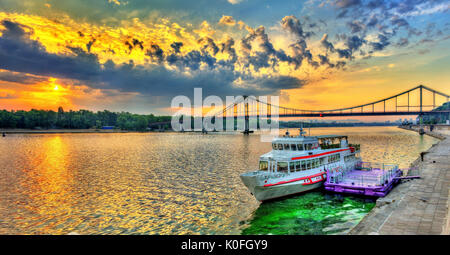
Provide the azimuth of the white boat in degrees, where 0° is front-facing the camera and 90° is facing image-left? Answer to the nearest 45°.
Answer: approximately 45°

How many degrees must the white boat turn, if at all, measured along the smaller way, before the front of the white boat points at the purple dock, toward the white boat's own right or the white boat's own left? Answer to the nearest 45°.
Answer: approximately 135° to the white boat's own left
